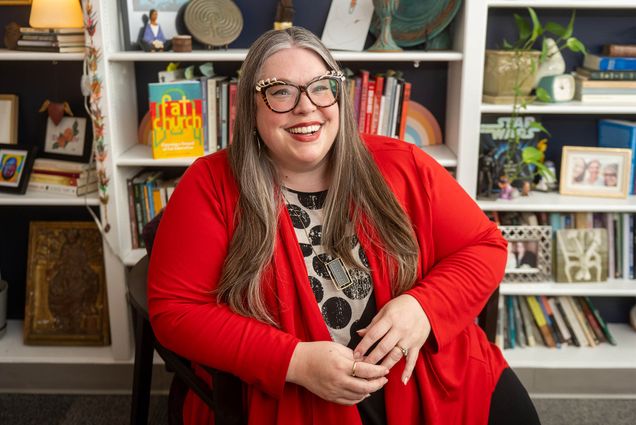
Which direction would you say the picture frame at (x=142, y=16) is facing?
toward the camera

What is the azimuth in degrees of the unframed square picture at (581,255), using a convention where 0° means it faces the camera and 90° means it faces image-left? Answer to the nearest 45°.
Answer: approximately 0°

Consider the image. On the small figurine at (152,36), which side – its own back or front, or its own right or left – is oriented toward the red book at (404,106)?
left

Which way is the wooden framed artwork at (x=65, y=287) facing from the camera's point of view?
toward the camera

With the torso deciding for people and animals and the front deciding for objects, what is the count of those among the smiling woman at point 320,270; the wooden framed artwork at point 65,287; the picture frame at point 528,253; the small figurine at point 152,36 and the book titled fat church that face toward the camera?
5

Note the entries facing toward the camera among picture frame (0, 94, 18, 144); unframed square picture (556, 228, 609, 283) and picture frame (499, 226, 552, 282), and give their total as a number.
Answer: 3

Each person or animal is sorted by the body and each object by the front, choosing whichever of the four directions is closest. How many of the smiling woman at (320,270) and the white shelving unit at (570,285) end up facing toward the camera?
2

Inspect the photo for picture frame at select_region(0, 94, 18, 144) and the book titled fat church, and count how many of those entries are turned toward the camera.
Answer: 2

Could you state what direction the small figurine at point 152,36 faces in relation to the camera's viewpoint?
facing the viewer

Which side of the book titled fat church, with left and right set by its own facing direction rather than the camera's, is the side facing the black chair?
front

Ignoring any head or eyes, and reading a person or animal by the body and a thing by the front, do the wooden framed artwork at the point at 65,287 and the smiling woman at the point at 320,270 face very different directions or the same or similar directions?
same or similar directions

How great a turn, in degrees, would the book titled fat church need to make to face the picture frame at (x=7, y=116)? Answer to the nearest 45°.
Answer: approximately 135° to its right

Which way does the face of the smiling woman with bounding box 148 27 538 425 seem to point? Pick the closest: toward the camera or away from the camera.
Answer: toward the camera

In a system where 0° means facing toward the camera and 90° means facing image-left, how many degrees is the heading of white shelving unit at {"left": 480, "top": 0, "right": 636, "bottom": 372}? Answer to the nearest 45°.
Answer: approximately 0°

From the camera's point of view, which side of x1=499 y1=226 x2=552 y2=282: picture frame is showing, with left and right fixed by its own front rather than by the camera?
front
